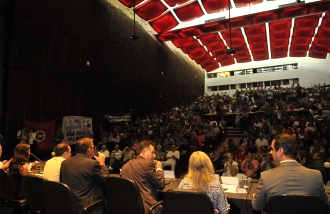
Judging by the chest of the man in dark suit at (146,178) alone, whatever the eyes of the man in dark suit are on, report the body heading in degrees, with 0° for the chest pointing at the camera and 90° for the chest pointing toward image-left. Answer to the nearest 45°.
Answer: approximately 225°

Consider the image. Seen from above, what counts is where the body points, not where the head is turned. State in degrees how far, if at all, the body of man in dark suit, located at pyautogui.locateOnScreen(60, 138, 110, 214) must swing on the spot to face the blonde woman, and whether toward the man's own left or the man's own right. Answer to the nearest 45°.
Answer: approximately 90° to the man's own right

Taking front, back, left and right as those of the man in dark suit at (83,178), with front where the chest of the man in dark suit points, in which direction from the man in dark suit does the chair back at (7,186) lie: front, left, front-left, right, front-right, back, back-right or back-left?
left

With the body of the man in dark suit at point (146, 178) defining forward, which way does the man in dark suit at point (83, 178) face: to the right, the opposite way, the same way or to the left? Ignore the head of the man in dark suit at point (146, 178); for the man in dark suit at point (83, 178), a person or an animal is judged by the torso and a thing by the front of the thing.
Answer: the same way

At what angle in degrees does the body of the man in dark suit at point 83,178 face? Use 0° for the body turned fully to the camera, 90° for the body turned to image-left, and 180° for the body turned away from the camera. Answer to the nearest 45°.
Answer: approximately 225°

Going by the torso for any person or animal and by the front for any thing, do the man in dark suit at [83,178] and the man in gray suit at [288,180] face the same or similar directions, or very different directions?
same or similar directions

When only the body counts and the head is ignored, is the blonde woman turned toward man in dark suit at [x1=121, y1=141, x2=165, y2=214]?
no

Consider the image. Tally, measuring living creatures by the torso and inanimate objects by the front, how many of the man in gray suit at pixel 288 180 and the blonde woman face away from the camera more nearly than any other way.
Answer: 2

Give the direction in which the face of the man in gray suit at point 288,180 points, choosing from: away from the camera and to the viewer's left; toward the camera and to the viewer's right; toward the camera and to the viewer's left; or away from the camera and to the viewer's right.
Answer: away from the camera and to the viewer's left

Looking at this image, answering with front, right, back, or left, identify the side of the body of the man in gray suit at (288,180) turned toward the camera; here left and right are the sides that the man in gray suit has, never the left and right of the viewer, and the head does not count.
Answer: back

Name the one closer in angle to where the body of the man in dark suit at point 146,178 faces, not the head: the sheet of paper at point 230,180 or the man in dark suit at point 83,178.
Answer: the sheet of paper

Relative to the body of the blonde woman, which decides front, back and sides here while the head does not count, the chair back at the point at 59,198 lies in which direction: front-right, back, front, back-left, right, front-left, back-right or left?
left

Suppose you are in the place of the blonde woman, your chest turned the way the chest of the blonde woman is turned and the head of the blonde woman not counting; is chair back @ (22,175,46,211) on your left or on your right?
on your left

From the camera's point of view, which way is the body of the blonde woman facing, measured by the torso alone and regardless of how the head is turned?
away from the camera

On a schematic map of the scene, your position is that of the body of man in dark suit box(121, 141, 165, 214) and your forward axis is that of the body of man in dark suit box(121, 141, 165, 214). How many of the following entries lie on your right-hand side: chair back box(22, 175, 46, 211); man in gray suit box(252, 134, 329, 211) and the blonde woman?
2

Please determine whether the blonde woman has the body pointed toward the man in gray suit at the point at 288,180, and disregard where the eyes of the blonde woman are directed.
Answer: no

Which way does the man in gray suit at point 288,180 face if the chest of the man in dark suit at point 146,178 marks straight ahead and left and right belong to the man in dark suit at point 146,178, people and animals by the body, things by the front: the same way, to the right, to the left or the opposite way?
the same way

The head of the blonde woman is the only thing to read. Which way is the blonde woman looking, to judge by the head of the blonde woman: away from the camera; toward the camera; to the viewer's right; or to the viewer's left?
away from the camera
